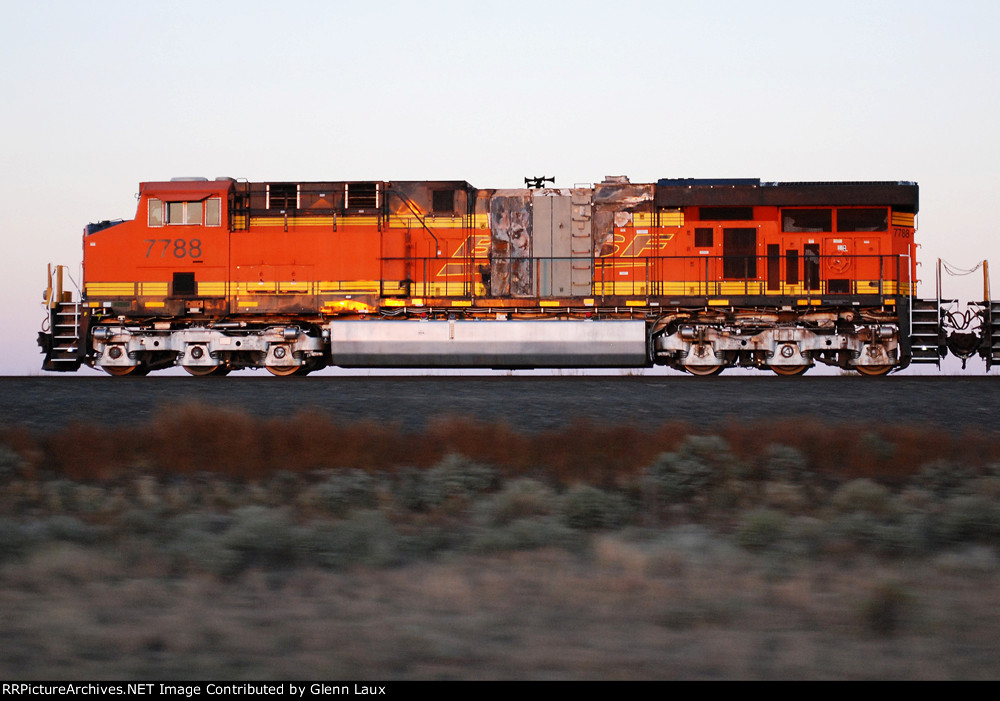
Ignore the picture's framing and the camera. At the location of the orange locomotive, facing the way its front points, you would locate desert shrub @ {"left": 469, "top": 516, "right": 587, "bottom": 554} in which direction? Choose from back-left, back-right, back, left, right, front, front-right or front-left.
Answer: left

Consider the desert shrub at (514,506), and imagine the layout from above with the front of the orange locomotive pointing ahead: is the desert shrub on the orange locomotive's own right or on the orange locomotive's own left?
on the orange locomotive's own left

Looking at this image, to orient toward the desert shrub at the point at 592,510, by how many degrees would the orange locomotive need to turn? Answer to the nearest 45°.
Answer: approximately 90° to its left

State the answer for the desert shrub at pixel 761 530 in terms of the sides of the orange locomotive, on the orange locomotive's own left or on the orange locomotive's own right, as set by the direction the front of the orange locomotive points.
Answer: on the orange locomotive's own left

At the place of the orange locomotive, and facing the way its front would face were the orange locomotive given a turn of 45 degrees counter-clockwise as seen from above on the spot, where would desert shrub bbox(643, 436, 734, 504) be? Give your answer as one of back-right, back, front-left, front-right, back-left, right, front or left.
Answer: front-left

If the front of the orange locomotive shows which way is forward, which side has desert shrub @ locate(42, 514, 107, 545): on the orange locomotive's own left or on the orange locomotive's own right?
on the orange locomotive's own left

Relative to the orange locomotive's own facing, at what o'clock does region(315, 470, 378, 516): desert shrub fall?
The desert shrub is roughly at 9 o'clock from the orange locomotive.

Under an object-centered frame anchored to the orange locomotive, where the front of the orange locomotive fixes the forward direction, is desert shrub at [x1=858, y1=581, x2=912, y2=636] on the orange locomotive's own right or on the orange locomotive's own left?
on the orange locomotive's own left

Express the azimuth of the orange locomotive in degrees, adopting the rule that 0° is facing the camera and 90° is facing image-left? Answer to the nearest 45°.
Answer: approximately 90°

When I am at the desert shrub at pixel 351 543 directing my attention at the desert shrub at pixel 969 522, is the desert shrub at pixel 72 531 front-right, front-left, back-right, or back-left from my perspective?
back-left

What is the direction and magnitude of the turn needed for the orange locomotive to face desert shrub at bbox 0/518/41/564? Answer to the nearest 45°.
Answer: approximately 90° to its left

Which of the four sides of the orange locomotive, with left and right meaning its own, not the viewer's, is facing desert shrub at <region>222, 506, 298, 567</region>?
left

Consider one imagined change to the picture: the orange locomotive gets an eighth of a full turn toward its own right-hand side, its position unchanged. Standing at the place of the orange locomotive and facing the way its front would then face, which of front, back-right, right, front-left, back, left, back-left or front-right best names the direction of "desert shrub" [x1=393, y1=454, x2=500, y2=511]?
back-left
